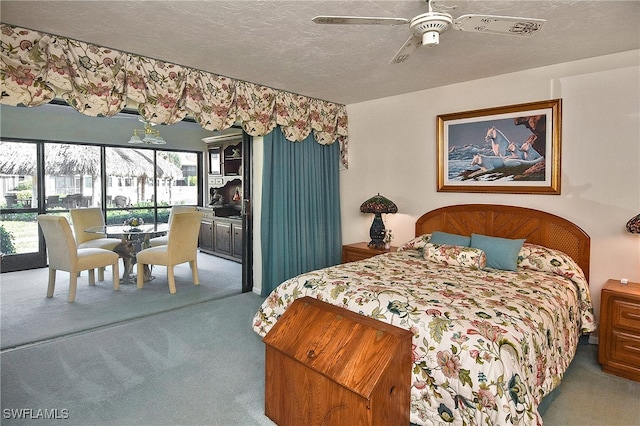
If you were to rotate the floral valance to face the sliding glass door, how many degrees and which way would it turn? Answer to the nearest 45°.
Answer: approximately 135° to its left

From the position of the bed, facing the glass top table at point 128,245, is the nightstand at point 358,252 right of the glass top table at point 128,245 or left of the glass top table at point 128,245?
right

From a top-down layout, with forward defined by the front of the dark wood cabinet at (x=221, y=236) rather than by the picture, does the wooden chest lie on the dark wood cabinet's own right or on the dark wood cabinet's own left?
on the dark wood cabinet's own left

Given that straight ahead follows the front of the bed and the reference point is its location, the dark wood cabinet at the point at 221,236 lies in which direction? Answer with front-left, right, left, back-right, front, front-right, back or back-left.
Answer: right

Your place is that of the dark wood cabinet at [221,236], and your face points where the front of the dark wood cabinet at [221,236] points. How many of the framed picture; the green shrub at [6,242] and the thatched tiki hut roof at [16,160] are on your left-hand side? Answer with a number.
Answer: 1

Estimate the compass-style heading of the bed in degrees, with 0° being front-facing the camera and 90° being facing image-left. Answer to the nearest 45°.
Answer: approximately 45°

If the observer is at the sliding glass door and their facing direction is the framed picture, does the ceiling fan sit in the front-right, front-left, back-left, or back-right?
front-right

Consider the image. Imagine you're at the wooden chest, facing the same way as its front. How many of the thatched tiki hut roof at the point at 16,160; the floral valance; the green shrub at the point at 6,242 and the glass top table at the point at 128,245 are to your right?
4

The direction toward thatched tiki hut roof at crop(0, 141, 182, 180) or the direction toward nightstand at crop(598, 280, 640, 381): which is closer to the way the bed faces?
the thatched tiki hut roof

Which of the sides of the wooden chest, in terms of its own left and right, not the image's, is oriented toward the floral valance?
right

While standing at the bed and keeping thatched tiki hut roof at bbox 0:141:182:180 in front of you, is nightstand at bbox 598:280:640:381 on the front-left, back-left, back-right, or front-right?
back-right

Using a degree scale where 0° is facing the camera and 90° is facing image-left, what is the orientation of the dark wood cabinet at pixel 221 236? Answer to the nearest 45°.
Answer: approximately 45°
